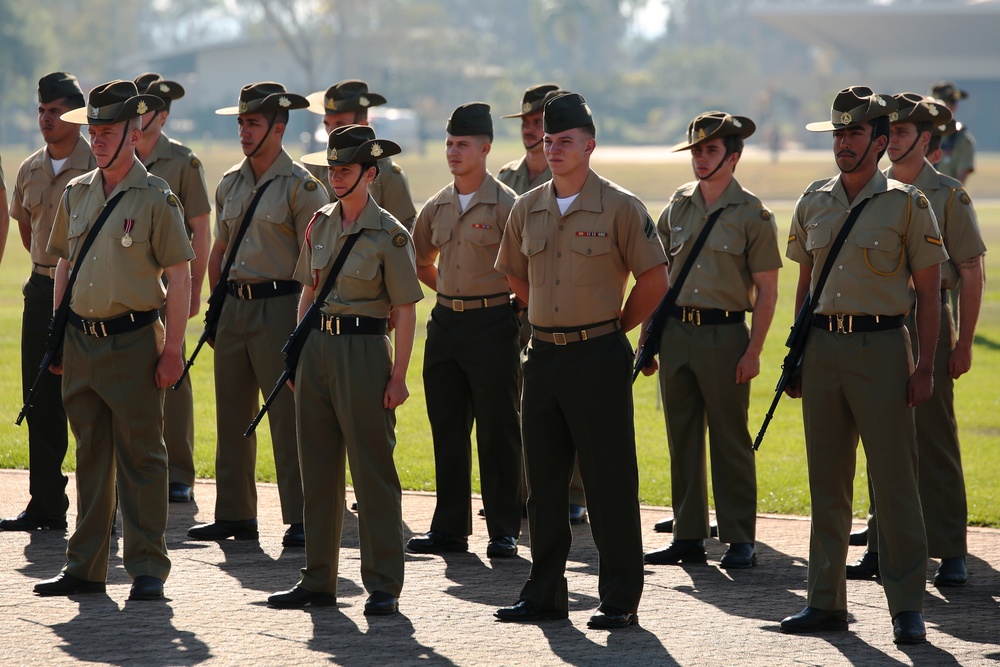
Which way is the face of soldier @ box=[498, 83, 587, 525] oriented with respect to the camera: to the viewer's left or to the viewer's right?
to the viewer's left

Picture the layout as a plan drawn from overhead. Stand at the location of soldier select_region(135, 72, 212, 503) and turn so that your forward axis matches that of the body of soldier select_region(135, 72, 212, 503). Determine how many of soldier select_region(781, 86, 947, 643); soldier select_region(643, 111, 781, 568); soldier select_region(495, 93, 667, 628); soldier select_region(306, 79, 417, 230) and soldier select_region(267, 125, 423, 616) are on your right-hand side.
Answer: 0

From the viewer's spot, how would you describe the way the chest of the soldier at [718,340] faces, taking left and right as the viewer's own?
facing the viewer and to the left of the viewer

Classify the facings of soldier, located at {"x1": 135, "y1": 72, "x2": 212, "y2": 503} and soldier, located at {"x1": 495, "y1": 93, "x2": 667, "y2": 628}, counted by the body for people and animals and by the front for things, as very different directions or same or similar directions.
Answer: same or similar directions

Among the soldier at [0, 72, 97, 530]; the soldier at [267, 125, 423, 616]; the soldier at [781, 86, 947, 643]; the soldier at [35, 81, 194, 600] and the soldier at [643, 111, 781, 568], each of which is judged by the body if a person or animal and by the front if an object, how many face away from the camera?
0

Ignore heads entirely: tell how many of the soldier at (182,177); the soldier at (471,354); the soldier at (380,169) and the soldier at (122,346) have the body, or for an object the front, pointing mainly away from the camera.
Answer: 0

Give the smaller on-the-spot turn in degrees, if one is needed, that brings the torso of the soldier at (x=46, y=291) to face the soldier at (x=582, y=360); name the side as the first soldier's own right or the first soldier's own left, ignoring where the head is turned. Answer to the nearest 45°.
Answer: approximately 90° to the first soldier's own left

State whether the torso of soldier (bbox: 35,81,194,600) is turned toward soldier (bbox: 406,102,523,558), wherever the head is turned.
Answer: no

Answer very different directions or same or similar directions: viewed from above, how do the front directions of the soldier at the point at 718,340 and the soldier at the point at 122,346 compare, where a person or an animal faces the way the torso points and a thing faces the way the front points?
same or similar directions

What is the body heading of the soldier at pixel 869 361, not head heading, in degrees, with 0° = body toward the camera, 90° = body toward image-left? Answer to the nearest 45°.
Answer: approximately 45°

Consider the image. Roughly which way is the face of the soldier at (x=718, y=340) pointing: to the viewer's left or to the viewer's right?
to the viewer's left

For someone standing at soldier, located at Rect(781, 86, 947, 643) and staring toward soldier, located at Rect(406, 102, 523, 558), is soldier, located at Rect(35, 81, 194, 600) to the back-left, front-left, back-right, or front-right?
front-left

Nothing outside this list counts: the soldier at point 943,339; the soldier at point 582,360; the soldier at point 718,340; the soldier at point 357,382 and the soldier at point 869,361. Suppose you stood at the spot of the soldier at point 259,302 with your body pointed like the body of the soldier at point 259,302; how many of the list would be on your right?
0

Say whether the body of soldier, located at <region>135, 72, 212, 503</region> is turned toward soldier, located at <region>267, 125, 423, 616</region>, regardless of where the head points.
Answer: no

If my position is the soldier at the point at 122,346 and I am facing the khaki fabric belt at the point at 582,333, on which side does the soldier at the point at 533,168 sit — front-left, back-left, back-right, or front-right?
front-left

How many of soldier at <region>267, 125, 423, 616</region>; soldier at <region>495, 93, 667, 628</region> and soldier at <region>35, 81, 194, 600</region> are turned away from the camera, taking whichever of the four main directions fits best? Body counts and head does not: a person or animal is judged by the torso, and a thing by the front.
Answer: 0

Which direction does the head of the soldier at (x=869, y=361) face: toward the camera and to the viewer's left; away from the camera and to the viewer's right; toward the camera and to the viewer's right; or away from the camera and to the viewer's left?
toward the camera and to the viewer's left
